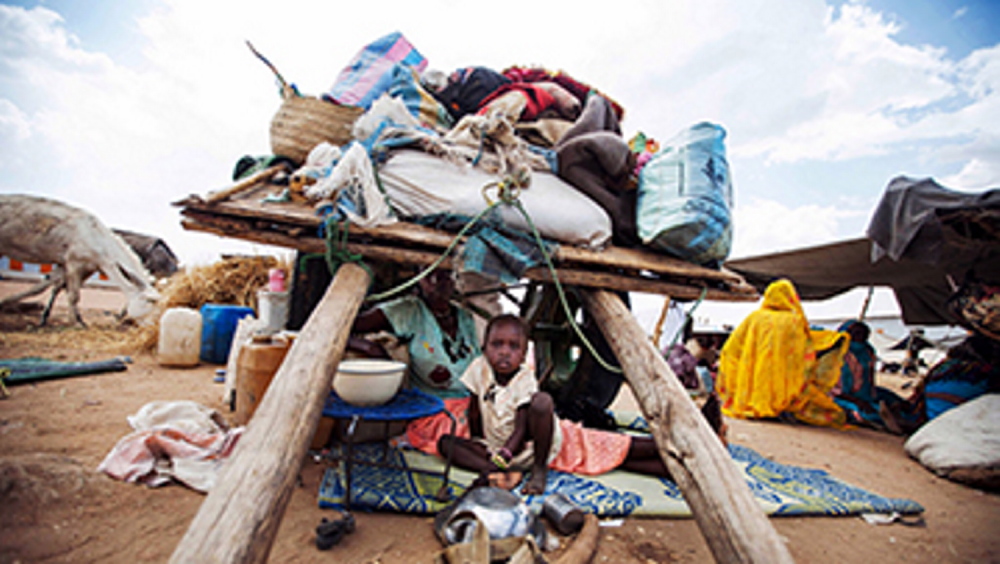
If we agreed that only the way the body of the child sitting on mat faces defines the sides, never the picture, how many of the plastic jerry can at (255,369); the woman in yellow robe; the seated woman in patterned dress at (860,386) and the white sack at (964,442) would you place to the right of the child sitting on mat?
1

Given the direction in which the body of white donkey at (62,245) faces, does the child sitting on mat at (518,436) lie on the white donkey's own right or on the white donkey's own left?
on the white donkey's own right

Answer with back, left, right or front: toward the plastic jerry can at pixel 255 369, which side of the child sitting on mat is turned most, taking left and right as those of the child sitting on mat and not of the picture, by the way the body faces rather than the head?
right

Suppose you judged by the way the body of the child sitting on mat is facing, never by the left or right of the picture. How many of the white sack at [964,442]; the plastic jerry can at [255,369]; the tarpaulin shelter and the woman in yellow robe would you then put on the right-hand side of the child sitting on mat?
1

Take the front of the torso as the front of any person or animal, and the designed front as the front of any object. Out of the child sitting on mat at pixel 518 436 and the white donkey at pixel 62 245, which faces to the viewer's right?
the white donkey

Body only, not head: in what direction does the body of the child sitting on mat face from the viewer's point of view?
toward the camera

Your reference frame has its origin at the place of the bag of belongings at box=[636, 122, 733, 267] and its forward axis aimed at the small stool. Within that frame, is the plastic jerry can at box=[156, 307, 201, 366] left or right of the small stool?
right

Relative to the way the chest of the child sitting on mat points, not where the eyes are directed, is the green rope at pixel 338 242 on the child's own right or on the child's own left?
on the child's own right

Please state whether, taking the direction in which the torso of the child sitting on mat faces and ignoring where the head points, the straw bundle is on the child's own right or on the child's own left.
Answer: on the child's own right

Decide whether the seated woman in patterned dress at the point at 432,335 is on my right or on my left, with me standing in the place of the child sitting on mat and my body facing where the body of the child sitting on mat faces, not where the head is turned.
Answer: on my right

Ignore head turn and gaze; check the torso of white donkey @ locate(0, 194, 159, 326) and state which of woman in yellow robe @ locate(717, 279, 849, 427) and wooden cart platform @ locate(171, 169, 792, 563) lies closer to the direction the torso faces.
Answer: the woman in yellow robe

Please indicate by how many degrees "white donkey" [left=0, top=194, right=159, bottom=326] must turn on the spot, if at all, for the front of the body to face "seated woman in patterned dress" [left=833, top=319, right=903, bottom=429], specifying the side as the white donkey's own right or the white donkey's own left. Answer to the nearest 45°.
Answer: approximately 45° to the white donkey's own right
